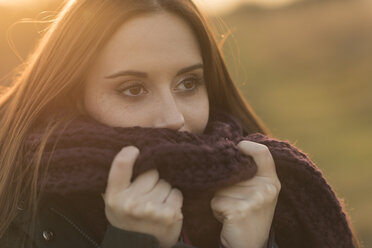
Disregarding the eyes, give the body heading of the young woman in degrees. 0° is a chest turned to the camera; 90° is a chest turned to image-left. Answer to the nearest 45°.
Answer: approximately 315°
